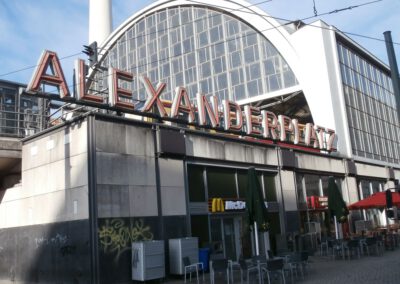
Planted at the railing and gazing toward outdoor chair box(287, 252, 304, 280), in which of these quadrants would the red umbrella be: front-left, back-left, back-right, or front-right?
front-left

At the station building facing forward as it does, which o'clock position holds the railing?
The railing is roughly at 4 o'clock from the station building.

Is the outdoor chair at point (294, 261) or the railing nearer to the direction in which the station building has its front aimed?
the outdoor chair

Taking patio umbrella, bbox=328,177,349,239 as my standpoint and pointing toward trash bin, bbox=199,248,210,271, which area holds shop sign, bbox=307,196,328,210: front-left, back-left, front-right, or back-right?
back-right

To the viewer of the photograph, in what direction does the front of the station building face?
facing the viewer and to the right of the viewer

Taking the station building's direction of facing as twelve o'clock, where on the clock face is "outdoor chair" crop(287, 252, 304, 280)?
The outdoor chair is roughly at 1 o'clock from the station building.

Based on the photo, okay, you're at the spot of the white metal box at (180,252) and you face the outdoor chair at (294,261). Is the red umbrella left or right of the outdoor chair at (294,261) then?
left
